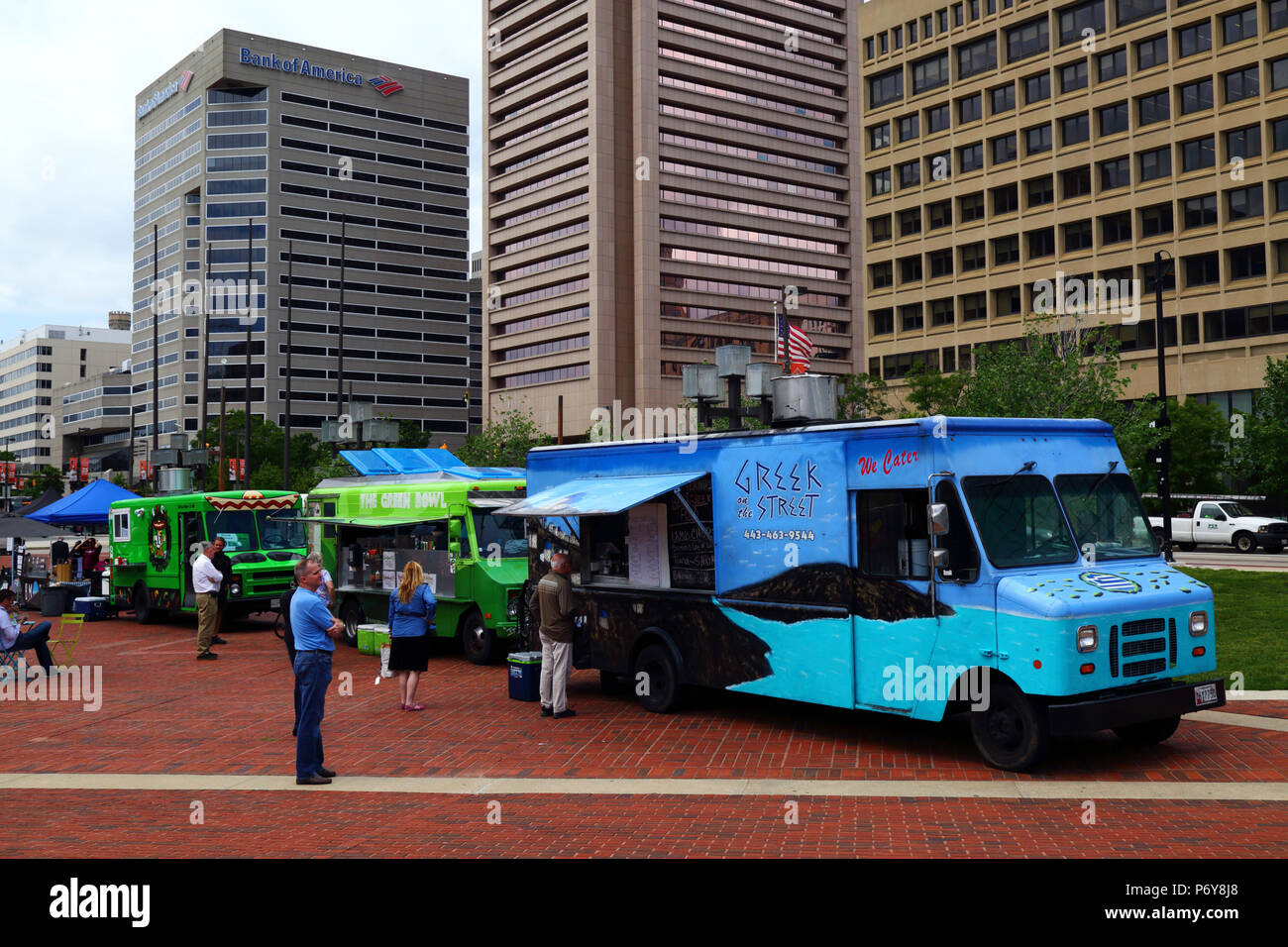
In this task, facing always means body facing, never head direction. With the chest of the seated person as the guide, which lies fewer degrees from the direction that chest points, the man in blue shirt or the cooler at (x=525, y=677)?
the cooler

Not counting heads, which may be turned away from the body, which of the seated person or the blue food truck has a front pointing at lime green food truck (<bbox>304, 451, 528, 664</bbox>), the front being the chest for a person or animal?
the seated person

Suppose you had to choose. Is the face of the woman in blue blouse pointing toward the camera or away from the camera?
away from the camera

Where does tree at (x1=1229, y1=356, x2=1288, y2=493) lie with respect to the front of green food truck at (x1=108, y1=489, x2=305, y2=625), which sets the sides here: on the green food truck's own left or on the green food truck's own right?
on the green food truck's own left

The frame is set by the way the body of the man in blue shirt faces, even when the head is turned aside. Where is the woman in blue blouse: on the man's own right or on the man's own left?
on the man's own left

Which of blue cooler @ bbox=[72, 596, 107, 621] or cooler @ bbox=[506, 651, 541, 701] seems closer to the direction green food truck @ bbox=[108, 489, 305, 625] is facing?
the cooler @ bbox=[506, 651, 541, 701]

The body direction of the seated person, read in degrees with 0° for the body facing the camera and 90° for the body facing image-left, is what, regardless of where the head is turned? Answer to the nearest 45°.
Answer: approximately 270°

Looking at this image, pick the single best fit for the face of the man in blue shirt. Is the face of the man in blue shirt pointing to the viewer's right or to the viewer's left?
to the viewer's right

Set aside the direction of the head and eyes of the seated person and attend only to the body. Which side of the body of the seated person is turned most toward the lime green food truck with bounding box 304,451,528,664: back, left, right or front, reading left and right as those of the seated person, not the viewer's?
front

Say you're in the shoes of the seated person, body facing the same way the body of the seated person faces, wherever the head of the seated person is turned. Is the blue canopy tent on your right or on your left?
on your left

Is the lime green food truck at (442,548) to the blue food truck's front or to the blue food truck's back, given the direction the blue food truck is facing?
to the back

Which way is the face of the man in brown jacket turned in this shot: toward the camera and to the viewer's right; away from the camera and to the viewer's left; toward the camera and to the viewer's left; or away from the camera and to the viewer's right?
away from the camera and to the viewer's right

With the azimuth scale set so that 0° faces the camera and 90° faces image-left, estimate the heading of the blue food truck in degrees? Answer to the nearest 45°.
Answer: approximately 315°
